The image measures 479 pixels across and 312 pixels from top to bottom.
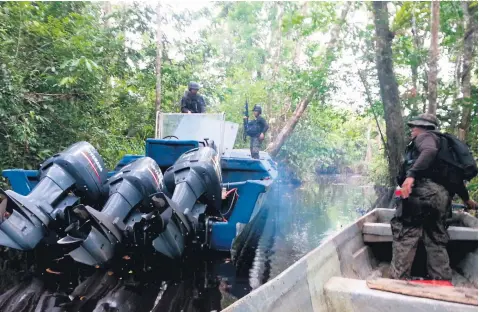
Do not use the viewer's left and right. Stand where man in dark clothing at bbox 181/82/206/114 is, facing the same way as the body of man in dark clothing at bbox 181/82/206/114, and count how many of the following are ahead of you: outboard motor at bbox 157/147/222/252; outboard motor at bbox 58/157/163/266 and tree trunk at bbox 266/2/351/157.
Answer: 2

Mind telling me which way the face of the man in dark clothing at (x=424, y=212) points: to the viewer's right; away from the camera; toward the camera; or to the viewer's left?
to the viewer's left

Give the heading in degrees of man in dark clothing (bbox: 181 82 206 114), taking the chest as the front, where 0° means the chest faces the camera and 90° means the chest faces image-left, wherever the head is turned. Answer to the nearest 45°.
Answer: approximately 0°

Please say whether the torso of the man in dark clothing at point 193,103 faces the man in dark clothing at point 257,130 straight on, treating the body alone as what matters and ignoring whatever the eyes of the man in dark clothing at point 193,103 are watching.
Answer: no

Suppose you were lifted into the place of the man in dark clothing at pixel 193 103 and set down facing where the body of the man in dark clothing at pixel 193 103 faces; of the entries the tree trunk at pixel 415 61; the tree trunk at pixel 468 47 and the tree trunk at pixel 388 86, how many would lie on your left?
3

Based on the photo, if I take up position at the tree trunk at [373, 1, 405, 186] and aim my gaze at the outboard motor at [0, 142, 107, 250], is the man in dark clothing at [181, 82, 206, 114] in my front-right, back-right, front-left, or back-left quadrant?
front-right

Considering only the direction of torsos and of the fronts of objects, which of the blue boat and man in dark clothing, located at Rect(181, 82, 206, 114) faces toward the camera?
the man in dark clothing

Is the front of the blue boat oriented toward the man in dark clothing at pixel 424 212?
no

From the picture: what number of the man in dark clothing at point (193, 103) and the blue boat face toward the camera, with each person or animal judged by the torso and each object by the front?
1

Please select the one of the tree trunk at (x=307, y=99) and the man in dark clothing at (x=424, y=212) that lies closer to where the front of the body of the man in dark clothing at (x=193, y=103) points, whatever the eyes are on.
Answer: the man in dark clothing

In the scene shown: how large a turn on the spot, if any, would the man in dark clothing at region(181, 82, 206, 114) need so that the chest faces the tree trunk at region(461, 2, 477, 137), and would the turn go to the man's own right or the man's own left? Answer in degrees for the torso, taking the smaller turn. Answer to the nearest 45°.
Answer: approximately 90° to the man's own left

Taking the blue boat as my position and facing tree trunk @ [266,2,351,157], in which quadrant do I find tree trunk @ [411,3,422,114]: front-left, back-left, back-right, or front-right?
front-right

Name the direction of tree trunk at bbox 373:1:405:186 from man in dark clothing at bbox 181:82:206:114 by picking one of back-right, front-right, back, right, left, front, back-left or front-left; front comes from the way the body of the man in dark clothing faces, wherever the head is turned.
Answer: left

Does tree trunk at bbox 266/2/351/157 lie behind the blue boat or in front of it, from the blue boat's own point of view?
in front

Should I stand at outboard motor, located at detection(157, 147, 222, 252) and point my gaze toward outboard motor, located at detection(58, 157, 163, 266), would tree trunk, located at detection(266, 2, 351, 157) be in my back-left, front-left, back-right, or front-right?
back-right

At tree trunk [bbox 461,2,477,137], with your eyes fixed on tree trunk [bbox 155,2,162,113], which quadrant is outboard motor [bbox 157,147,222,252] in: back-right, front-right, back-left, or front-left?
front-left

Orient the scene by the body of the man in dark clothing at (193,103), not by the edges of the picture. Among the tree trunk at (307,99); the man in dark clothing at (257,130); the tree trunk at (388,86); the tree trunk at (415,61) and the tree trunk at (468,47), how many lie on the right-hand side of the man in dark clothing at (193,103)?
0

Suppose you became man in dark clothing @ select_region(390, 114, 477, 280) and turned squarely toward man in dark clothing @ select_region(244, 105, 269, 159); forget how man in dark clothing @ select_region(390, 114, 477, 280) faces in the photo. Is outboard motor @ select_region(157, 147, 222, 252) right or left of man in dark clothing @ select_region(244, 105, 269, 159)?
left

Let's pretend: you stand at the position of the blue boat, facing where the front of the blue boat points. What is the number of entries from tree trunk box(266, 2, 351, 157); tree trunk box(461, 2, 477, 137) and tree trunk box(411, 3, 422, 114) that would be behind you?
0
